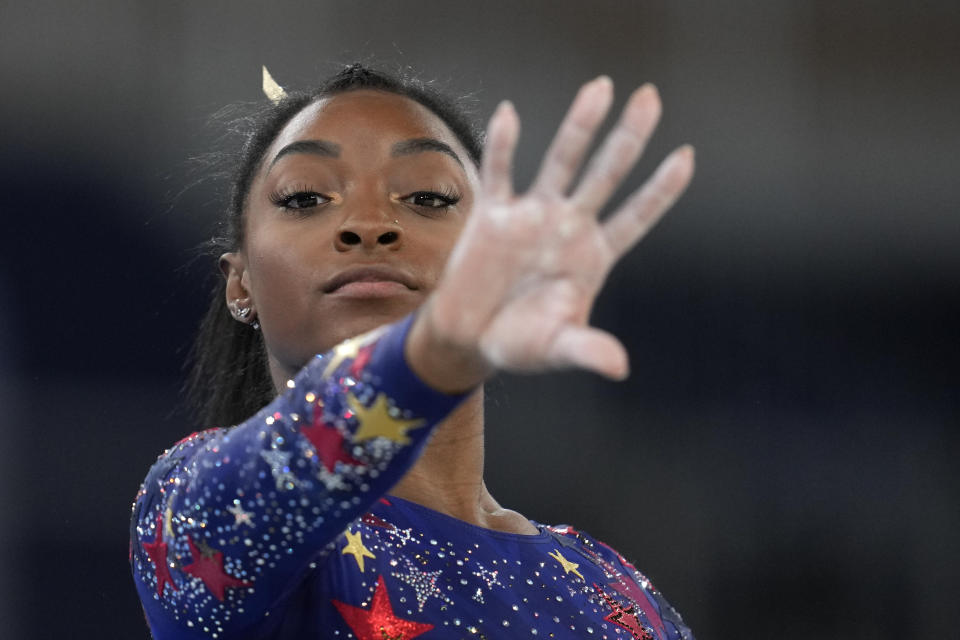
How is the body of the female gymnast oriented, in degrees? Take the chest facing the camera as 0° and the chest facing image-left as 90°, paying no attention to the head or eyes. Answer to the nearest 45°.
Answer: approximately 0°
